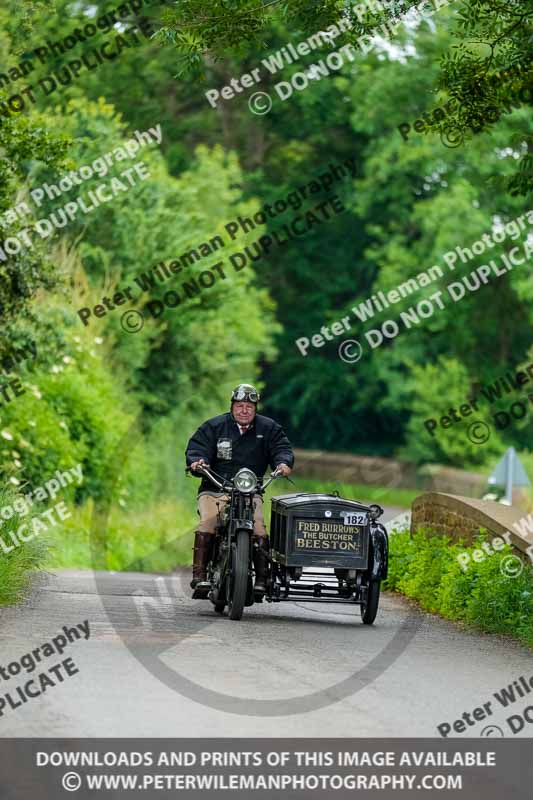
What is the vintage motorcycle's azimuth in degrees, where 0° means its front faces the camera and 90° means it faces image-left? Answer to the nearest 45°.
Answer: approximately 0°
